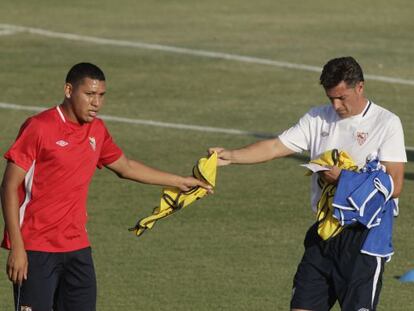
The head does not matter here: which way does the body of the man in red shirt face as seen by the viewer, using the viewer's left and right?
facing the viewer and to the right of the viewer

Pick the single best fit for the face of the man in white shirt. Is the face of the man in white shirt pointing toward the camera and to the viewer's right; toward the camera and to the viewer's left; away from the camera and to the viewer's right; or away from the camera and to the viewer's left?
toward the camera and to the viewer's left

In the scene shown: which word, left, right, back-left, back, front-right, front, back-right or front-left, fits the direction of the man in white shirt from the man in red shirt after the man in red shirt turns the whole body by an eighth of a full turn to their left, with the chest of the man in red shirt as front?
front
